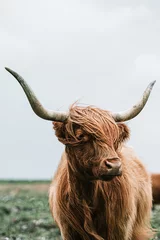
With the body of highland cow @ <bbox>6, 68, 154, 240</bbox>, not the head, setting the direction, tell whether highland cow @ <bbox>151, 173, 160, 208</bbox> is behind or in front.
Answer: behind

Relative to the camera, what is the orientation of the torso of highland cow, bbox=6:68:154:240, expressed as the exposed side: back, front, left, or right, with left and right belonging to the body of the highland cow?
front
